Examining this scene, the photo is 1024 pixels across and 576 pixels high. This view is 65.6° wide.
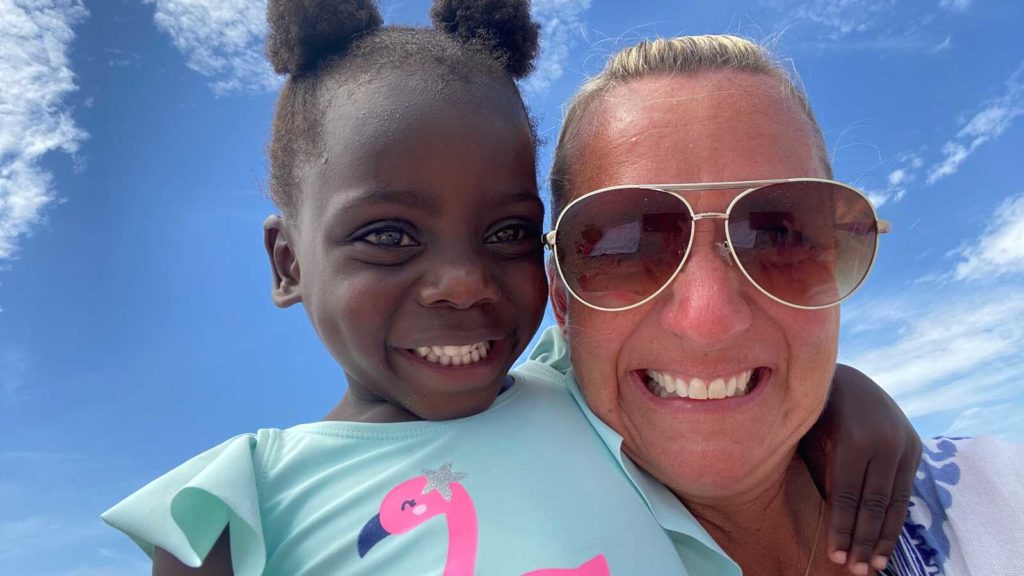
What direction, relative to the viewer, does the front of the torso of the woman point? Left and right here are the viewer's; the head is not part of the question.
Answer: facing the viewer

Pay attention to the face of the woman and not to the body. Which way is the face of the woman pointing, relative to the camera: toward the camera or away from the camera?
toward the camera

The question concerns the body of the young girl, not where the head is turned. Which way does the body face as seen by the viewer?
toward the camera
